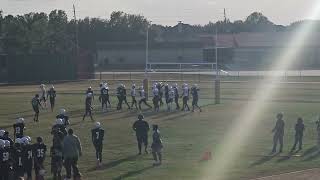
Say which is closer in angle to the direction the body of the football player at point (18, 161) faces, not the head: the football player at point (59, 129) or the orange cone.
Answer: the football player

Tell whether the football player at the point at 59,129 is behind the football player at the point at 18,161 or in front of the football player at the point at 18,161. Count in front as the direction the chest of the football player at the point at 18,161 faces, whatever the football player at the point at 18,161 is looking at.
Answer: in front

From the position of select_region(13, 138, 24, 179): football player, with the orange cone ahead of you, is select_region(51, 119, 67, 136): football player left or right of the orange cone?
left

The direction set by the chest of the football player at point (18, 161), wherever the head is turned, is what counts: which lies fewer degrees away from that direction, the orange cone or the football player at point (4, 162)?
the orange cone

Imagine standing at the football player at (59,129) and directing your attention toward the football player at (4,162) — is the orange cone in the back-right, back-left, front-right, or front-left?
back-left

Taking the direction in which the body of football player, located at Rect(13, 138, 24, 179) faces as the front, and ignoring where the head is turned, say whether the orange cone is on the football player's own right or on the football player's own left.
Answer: on the football player's own right

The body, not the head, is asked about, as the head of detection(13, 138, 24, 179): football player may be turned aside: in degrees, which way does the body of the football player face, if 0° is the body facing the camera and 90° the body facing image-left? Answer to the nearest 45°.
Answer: approximately 180°

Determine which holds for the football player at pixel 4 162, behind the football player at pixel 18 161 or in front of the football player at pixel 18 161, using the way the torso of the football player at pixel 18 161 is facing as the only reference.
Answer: behind

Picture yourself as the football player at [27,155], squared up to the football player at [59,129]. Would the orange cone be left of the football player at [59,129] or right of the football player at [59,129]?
right
